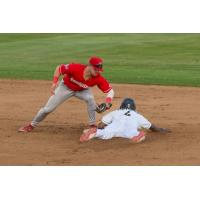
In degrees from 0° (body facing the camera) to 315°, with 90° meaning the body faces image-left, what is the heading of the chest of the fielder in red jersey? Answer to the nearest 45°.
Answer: approximately 315°

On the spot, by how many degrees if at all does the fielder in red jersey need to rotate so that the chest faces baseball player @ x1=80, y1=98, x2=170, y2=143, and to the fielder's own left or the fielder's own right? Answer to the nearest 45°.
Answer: approximately 45° to the fielder's own left
